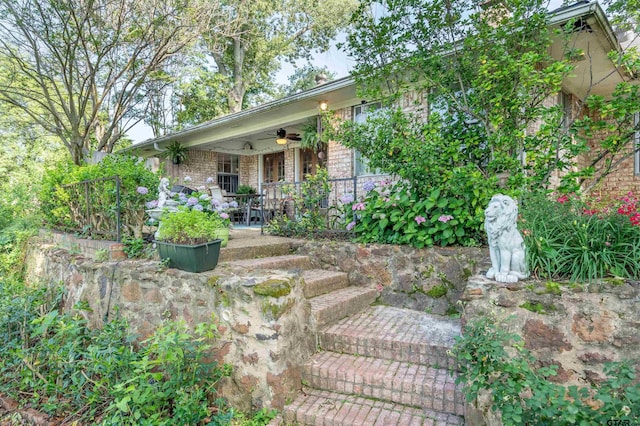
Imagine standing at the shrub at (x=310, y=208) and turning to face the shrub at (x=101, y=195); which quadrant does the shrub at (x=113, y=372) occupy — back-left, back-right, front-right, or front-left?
front-left

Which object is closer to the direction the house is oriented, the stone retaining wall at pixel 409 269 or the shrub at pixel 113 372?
the shrub

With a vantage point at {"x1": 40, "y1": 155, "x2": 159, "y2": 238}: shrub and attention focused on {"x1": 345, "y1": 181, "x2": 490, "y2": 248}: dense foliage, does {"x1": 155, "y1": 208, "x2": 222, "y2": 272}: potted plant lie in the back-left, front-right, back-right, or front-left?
front-right

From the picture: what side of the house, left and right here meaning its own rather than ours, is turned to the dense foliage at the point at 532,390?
left

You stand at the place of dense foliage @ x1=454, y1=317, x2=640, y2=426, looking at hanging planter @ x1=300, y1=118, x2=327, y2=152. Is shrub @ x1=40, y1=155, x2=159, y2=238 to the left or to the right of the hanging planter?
left

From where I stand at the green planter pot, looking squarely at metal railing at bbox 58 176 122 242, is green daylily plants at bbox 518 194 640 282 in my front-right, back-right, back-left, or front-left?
back-right

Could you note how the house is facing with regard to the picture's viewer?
facing the viewer and to the left of the viewer

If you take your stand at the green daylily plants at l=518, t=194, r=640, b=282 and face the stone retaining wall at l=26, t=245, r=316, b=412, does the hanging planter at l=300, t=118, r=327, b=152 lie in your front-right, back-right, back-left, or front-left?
front-right

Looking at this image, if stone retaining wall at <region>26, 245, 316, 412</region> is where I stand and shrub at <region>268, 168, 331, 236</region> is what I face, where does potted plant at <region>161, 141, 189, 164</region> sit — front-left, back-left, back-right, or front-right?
front-left

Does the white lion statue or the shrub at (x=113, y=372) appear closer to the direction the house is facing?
the shrub

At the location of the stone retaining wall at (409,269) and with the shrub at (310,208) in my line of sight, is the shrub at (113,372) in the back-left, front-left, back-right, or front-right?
front-left

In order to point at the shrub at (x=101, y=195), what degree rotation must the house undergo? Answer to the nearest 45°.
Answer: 0° — it already faces it
